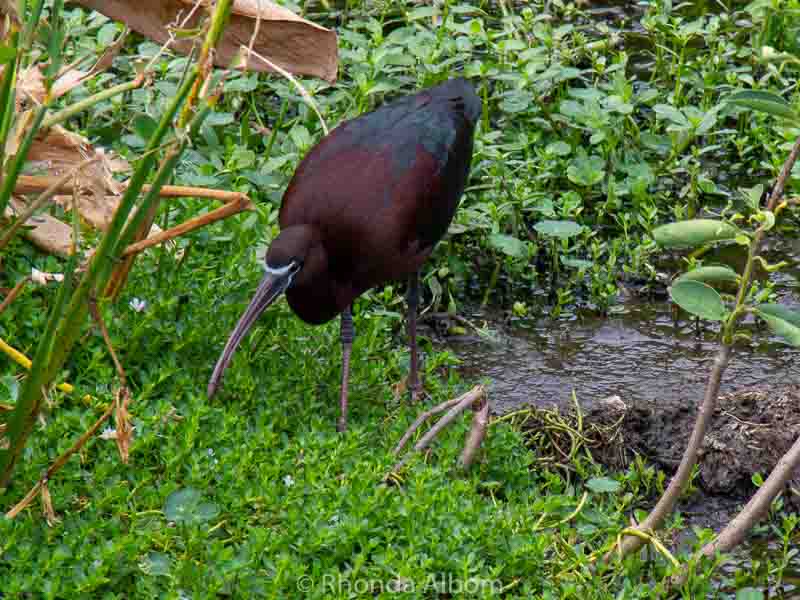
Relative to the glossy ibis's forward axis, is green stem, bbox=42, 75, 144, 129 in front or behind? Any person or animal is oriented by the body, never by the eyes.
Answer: in front

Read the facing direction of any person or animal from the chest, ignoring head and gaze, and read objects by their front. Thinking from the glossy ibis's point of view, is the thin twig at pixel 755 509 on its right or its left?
on its left

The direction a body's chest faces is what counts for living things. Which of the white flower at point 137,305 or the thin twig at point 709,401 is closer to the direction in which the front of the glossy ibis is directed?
the white flower

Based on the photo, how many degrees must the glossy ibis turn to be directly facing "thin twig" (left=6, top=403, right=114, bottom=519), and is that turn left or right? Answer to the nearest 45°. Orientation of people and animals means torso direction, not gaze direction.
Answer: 0° — it already faces it

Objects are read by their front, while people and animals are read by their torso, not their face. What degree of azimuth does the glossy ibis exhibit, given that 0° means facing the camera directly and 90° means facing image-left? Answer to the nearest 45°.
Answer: approximately 45°

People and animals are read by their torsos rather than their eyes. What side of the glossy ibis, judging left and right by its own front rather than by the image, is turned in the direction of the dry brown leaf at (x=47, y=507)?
front

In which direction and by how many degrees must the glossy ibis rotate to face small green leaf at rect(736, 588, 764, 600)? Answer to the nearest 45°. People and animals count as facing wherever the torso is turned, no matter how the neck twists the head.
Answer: approximately 90° to its left

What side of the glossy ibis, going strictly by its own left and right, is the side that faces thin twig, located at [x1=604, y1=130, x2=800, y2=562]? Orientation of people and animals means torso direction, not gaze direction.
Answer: left

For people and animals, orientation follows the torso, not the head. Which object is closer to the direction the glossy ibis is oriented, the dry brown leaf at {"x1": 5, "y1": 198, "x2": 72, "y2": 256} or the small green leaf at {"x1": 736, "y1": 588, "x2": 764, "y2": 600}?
the dry brown leaf
